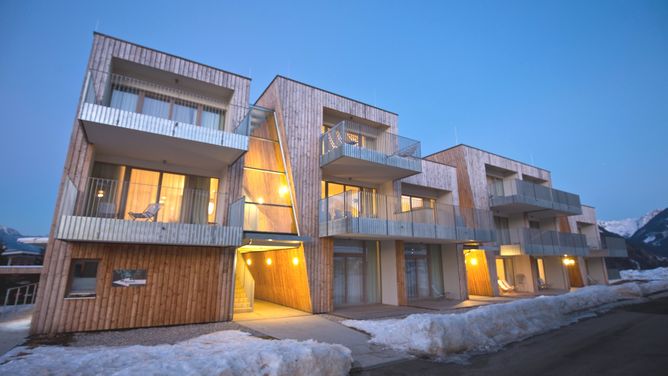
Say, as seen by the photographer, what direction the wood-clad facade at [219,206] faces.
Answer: facing the viewer and to the right of the viewer

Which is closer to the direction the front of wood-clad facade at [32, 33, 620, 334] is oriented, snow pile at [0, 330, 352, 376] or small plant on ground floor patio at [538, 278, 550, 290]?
the snow pile
